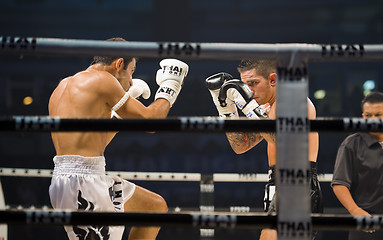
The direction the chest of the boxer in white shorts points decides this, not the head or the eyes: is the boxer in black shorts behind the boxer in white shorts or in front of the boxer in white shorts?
in front

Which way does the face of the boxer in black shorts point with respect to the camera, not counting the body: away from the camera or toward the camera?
toward the camera

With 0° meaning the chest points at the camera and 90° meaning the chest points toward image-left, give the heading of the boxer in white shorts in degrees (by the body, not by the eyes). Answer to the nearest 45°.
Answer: approximately 225°

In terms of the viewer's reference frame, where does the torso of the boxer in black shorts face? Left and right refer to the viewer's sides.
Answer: facing the viewer and to the left of the viewer

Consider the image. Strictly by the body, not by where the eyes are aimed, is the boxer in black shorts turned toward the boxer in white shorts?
yes

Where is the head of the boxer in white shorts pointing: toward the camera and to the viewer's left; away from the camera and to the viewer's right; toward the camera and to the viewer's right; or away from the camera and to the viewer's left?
away from the camera and to the viewer's right

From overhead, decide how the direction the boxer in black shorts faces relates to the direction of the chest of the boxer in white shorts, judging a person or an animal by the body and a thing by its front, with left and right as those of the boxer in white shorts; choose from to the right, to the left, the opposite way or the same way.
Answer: the opposite way
